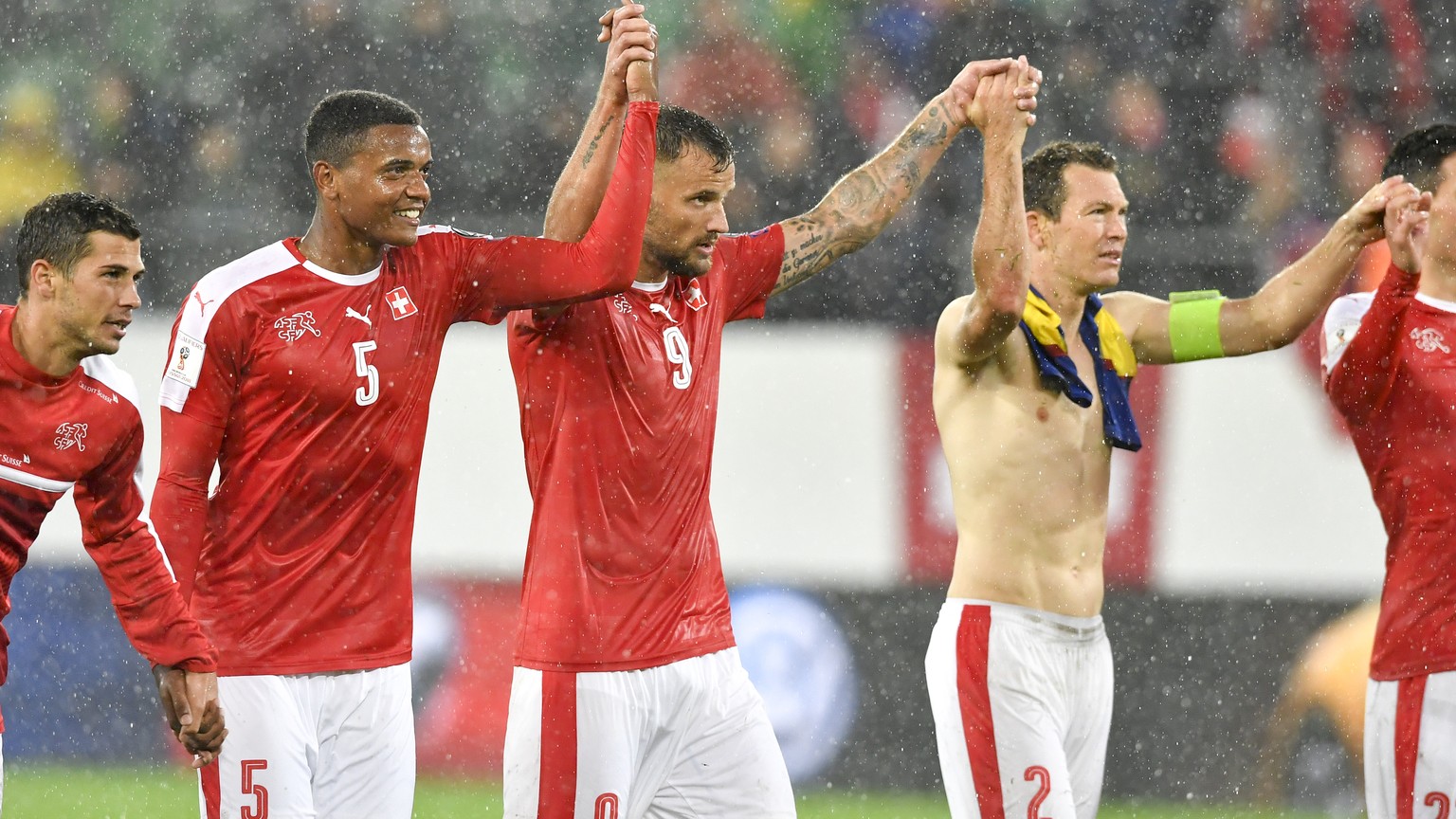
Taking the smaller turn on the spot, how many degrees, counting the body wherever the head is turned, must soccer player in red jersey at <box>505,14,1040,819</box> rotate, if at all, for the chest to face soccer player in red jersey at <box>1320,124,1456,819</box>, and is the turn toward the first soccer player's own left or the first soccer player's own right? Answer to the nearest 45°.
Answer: approximately 45° to the first soccer player's own left

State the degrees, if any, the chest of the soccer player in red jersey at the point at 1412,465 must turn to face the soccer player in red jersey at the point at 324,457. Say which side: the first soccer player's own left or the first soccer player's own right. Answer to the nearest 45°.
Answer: approximately 90° to the first soccer player's own right

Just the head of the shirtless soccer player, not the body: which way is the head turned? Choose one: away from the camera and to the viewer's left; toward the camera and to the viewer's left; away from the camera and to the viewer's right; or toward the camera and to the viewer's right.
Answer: toward the camera and to the viewer's right

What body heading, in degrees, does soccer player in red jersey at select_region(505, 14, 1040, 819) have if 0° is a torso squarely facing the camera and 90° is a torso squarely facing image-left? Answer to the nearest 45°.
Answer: approximately 315°

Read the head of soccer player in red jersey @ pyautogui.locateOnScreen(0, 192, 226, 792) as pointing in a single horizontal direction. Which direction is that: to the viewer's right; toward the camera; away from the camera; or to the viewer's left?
to the viewer's right

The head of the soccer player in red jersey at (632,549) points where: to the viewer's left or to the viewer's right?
to the viewer's right

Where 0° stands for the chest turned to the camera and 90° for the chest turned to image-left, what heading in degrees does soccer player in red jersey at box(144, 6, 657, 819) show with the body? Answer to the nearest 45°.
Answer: approximately 315°

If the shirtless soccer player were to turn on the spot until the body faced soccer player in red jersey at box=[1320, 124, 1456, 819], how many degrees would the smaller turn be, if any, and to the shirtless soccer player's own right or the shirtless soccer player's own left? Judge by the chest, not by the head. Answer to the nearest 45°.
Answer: approximately 90° to the shirtless soccer player's own left
